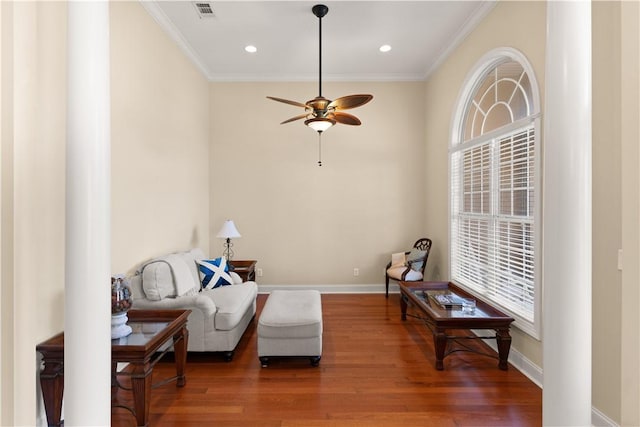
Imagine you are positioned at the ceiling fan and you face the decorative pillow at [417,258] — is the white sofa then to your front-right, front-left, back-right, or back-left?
back-left

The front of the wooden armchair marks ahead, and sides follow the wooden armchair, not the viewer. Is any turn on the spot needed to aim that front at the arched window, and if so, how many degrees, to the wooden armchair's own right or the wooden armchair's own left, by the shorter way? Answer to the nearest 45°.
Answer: approximately 90° to the wooden armchair's own left

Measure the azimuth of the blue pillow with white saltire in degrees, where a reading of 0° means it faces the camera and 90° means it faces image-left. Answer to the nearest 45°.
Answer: approximately 315°

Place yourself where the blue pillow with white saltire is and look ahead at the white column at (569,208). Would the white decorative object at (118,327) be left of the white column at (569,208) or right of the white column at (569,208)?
right

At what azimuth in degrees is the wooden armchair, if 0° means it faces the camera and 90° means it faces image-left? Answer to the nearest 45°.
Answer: approximately 45°

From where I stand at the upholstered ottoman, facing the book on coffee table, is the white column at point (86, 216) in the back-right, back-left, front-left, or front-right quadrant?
back-right

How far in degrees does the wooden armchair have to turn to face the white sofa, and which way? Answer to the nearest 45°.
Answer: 0° — it already faces it

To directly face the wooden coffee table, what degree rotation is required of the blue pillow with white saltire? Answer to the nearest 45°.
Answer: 0° — it already faces it

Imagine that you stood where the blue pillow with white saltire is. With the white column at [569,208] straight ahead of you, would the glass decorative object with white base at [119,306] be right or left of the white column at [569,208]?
right

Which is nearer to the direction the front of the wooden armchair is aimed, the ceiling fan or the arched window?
the ceiling fan
